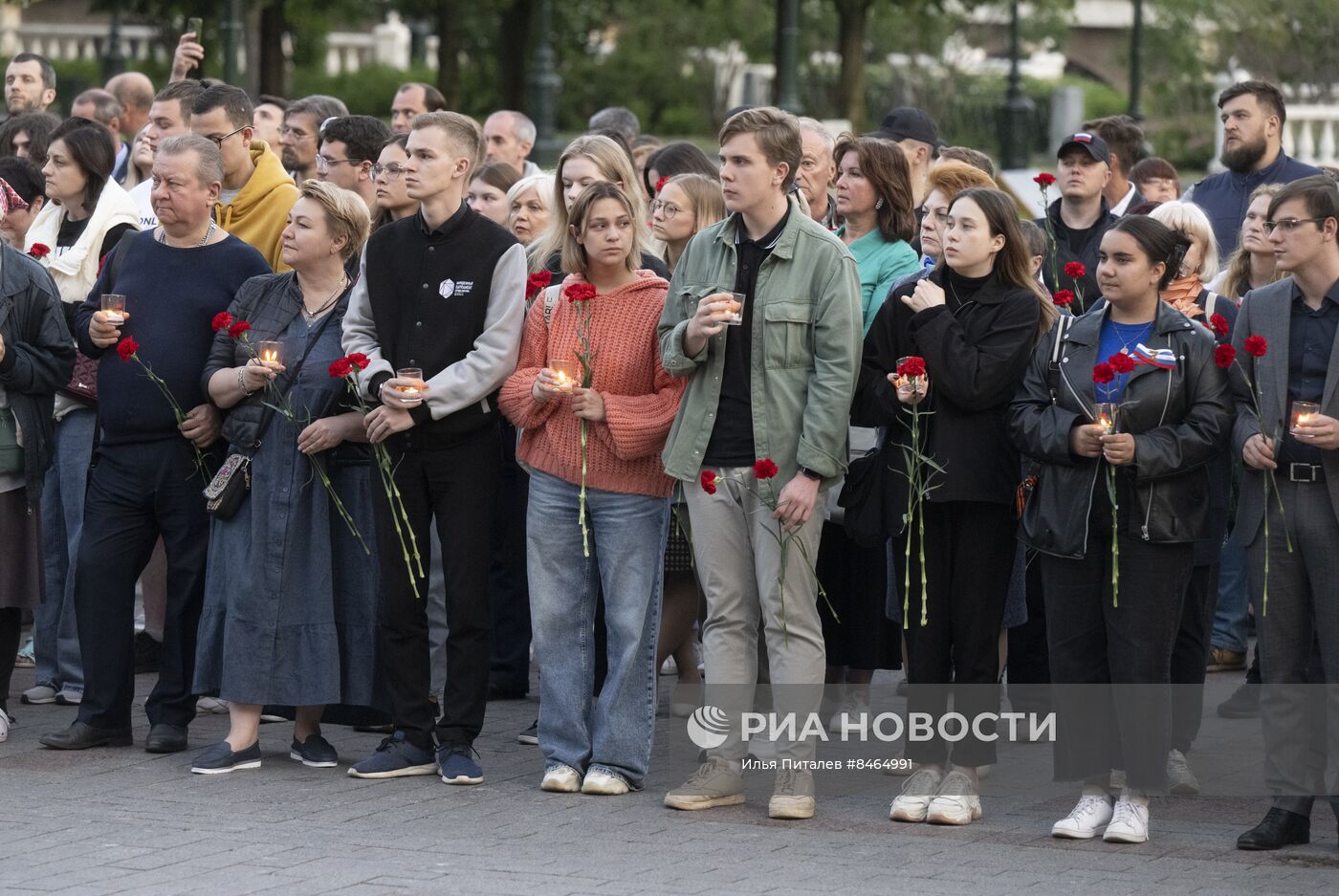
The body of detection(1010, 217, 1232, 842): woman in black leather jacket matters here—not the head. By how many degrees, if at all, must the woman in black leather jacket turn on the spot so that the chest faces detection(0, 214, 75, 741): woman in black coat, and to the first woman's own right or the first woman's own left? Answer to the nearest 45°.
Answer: approximately 45° to the first woman's own right

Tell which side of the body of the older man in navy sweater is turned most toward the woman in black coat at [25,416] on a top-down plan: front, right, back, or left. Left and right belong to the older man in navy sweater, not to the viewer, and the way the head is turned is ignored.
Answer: right

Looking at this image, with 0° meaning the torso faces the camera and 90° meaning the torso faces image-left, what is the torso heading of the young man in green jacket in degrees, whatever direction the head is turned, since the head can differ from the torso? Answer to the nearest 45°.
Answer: approximately 45°

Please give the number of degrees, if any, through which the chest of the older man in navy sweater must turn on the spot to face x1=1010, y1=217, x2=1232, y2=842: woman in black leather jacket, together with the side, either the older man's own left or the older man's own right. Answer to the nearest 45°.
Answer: approximately 90° to the older man's own left

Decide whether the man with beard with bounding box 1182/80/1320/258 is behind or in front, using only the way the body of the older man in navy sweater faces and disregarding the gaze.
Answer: behind

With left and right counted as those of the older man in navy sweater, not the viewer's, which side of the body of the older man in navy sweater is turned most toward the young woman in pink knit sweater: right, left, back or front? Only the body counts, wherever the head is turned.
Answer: left

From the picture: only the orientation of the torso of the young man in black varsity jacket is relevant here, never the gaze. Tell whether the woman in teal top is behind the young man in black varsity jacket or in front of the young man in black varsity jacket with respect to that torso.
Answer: behind

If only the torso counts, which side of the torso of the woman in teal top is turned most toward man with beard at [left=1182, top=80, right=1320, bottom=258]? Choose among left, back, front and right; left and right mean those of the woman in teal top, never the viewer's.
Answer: back

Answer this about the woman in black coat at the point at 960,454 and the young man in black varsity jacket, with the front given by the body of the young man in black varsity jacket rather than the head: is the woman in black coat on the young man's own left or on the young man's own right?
on the young man's own left

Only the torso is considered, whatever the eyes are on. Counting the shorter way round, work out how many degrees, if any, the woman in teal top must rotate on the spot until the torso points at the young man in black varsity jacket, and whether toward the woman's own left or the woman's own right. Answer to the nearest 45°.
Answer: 0° — they already face them
